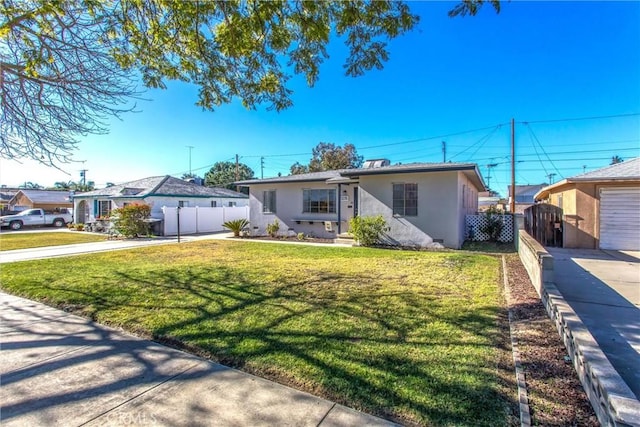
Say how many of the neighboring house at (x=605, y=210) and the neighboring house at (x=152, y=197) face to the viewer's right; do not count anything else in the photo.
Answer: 0

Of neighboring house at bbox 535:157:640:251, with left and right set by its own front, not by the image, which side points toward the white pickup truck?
right

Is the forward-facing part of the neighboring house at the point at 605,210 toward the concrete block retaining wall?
yes

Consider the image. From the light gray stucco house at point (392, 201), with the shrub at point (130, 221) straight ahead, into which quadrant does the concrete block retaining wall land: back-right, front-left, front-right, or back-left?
back-left

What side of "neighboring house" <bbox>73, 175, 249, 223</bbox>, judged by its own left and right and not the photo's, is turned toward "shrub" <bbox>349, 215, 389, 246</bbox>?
left

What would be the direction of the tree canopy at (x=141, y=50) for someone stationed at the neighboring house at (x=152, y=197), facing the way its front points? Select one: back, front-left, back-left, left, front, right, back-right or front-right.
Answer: front-left

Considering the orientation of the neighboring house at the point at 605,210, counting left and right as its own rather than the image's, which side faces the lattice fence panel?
right

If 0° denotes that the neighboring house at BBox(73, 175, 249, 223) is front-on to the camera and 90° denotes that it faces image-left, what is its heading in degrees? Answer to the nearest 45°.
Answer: approximately 45°

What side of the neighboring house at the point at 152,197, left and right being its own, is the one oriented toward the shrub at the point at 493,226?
left

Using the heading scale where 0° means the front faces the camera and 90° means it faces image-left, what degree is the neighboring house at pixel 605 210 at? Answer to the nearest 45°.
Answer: approximately 0°
